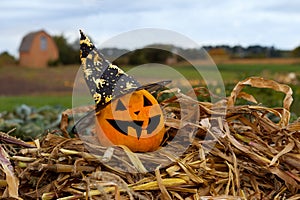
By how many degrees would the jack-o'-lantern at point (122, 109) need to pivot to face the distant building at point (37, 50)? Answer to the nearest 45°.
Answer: approximately 180°

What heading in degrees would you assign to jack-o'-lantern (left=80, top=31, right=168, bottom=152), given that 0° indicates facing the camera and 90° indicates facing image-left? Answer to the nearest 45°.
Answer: approximately 0°
